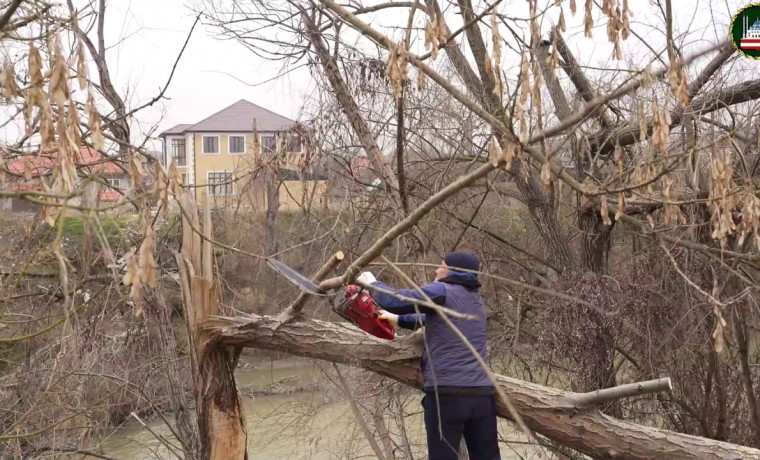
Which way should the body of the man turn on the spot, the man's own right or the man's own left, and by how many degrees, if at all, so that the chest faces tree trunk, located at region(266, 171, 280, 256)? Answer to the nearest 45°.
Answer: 0° — they already face it

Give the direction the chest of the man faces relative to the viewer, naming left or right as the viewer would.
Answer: facing away from the viewer and to the left of the viewer

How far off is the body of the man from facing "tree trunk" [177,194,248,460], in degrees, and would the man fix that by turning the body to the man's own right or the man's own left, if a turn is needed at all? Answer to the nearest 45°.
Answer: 0° — they already face it

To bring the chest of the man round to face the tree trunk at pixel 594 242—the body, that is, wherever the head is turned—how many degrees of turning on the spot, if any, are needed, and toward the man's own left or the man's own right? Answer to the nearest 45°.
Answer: approximately 90° to the man's own right

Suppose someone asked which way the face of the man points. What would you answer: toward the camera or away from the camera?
away from the camera
